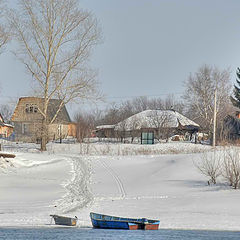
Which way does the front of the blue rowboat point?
to the viewer's left

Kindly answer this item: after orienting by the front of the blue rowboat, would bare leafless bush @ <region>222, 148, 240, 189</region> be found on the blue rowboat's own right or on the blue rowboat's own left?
on the blue rowboat's own right
